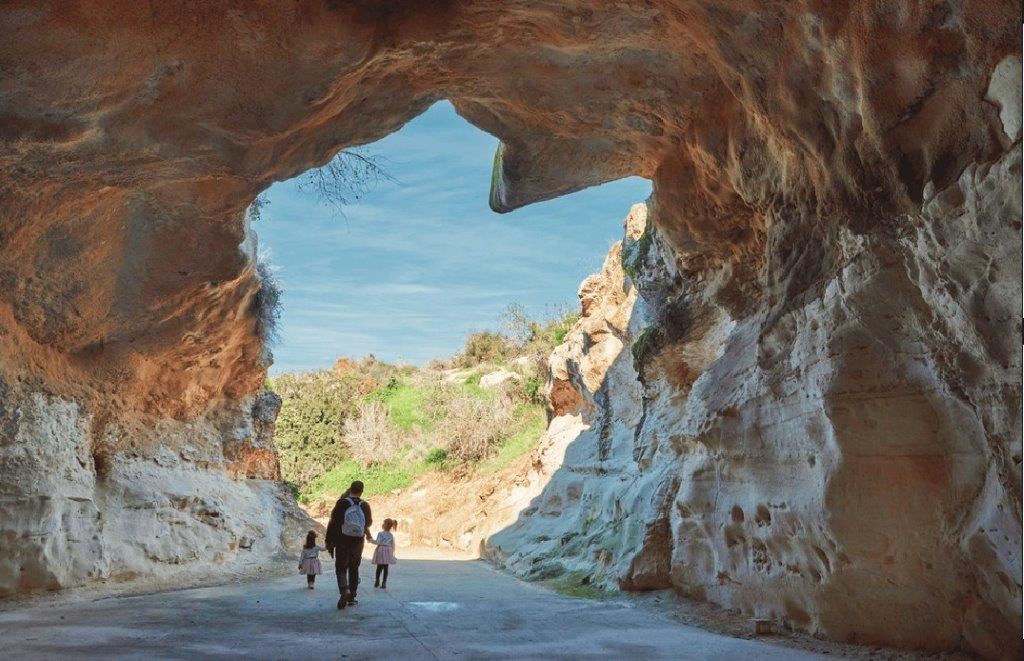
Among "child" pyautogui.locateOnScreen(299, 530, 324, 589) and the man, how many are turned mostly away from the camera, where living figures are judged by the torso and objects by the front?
2

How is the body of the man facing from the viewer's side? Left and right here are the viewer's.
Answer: facing away from the viewer

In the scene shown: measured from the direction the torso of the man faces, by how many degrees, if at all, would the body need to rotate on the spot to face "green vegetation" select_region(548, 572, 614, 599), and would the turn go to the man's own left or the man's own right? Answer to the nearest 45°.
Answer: approximately 45° to the man's own right

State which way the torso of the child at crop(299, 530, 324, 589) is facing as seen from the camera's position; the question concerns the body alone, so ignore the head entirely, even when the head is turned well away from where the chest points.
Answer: away from the camera

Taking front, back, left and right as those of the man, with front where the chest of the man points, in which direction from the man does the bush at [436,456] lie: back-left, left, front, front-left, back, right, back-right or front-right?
front

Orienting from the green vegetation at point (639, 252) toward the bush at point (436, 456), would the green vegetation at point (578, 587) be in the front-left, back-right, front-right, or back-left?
back-left

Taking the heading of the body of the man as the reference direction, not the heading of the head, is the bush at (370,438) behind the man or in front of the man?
in front

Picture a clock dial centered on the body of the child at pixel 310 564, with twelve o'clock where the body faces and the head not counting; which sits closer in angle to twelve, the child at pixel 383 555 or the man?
the child

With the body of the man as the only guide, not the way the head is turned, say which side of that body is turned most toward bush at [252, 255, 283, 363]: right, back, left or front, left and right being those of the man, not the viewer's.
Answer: front

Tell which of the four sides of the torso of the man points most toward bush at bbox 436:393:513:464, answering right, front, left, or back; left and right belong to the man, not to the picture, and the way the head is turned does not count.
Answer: front

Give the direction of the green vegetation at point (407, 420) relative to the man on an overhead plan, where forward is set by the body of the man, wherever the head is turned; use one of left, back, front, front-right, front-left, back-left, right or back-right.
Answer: front

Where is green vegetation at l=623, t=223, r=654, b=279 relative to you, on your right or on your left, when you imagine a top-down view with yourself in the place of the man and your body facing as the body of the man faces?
on your right
